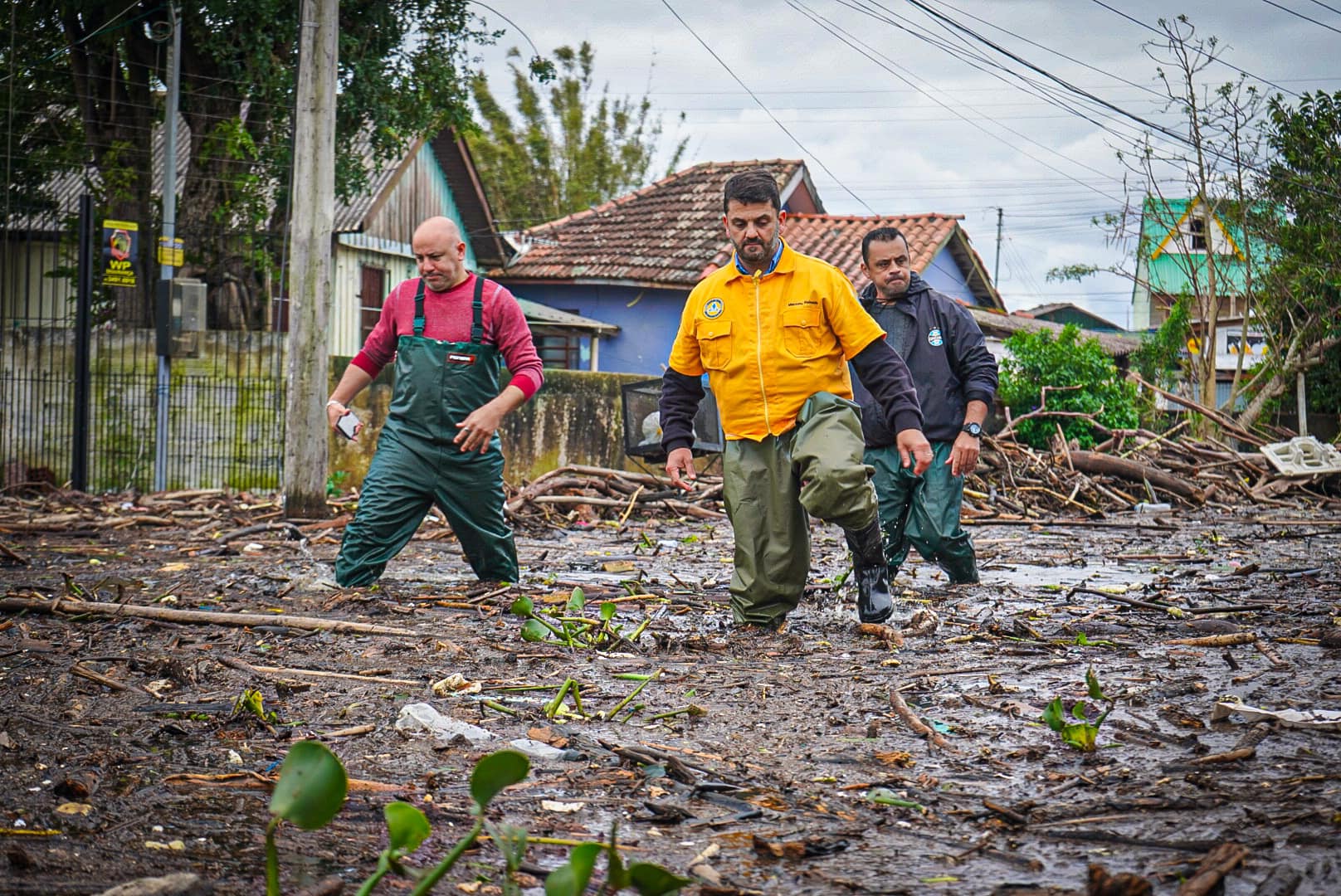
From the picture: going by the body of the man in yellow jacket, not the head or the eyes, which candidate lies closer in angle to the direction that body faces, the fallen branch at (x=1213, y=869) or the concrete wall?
the fallen branch

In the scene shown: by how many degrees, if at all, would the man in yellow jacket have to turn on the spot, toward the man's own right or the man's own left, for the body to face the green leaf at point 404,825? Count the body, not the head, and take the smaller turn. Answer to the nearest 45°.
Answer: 0° — they already face it

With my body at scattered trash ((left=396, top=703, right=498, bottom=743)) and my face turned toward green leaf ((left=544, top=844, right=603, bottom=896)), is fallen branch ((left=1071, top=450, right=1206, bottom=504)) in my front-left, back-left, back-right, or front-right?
back-left

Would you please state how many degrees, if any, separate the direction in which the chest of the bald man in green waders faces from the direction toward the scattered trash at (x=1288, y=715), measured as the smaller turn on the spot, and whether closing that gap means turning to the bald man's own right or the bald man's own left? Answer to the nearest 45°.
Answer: approximately 45° to the bald man's own left

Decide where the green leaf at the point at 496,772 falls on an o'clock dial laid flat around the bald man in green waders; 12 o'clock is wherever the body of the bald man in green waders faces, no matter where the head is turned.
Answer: The green leaf is roughly at 12 o'clock from the bald man in green waders.

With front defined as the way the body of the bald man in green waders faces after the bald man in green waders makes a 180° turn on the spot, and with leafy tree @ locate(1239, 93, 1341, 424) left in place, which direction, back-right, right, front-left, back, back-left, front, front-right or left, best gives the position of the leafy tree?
front-right

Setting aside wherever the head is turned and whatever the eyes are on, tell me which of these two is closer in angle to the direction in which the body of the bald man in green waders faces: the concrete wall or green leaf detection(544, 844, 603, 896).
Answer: the green leaf

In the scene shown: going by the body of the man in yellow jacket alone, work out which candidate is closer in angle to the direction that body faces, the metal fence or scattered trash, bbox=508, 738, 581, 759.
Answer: the scattered trash

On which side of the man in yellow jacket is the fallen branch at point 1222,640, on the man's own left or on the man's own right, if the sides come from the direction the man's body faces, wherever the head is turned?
on the man's own left

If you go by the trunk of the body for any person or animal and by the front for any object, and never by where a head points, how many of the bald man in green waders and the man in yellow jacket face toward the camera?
2
